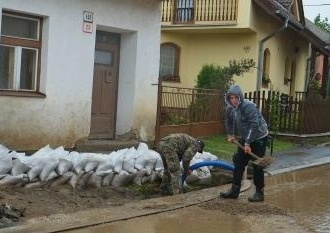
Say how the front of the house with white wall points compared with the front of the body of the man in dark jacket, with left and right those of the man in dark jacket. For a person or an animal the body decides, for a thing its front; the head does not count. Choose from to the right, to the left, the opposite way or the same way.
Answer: to the left

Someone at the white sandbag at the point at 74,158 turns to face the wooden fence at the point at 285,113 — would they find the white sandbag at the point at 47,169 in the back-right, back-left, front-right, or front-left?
back-left

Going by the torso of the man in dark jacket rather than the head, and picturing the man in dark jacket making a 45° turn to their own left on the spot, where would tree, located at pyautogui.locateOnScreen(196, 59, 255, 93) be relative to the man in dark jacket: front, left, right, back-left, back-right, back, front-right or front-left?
back

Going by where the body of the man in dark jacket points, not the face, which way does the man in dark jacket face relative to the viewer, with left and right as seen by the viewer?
facing the viewer and to the left of the viewer

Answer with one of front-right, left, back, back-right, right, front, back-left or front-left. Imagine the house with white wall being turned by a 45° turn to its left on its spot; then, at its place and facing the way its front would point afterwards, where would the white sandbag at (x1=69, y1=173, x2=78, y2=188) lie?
right

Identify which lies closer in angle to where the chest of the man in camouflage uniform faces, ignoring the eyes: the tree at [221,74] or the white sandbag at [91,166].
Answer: the tree

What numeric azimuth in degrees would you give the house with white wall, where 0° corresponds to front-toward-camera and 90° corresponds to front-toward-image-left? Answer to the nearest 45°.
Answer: approximately 315°

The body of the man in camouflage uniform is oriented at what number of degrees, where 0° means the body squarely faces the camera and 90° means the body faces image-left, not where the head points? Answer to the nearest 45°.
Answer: approximately 270°

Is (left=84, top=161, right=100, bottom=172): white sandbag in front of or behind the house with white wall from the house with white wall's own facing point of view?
in front

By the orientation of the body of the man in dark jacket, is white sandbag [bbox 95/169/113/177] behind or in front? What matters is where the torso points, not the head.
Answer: in front

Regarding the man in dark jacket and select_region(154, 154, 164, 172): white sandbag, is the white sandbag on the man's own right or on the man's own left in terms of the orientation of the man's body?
on the man's own right
